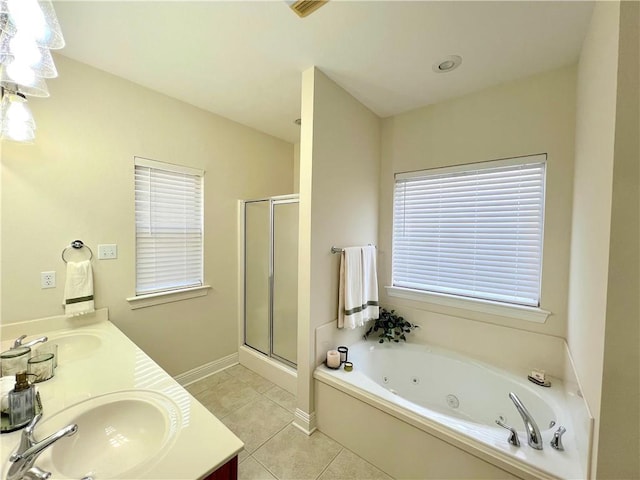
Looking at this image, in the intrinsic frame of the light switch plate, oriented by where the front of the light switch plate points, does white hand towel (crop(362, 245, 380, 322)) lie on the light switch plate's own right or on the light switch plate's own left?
on the light switch plate's own left

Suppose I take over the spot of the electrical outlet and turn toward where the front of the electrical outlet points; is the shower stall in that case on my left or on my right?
on my left

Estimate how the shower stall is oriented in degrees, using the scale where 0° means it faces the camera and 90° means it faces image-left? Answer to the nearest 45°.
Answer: approximately 45°

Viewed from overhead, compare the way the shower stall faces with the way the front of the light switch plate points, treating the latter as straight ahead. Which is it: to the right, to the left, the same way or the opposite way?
to the right

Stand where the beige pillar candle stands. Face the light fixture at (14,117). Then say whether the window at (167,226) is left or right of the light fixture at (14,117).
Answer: right

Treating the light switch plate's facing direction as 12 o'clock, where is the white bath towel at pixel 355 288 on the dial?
The white bath towel is roughly at 10 o'clock from the light switch plate.

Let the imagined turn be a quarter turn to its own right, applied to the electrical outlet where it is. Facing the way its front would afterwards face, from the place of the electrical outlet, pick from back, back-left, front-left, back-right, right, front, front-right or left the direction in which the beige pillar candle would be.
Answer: back-left

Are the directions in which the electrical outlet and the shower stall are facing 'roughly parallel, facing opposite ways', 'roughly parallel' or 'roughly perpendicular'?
roughly perpendicular
